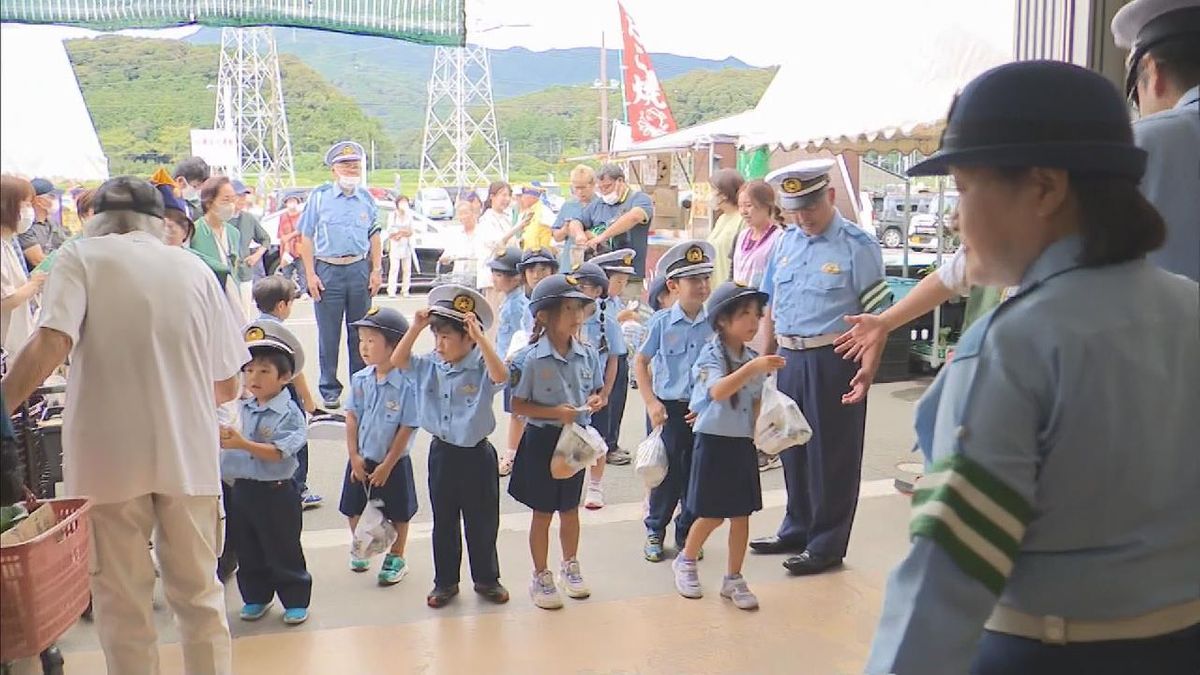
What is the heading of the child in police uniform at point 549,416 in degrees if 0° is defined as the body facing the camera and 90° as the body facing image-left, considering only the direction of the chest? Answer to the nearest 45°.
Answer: approximately 315°

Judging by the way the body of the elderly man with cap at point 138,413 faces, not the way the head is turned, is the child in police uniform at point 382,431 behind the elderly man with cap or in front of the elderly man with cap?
in front

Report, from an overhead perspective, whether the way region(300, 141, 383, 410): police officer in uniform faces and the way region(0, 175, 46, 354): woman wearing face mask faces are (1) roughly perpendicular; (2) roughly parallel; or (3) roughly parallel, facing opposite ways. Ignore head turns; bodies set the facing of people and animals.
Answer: roughly perpendicular

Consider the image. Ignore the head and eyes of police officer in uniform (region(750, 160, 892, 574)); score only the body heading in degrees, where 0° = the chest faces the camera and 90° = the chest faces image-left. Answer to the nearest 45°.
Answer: approximately 45°

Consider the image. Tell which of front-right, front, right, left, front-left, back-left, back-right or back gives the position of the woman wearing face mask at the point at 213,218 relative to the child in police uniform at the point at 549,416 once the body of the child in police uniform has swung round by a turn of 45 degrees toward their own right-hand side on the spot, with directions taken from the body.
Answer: back-right

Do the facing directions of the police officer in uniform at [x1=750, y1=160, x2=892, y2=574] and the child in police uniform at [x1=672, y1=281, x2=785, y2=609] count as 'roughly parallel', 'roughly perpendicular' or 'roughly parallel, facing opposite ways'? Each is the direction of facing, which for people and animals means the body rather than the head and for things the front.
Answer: roughly perpendicular

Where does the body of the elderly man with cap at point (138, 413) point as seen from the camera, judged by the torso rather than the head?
away from the camera

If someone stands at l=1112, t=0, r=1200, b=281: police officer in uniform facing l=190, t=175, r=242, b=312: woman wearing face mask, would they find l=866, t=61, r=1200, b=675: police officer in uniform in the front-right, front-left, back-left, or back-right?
back-left

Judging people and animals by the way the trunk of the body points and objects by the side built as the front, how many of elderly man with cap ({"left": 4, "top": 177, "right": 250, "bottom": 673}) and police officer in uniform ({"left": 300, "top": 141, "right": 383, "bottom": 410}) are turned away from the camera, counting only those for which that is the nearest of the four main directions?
1

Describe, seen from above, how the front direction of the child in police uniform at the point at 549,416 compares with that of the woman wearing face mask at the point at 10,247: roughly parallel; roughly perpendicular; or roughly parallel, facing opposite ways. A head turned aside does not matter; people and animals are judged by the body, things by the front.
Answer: roughly perpendicular
